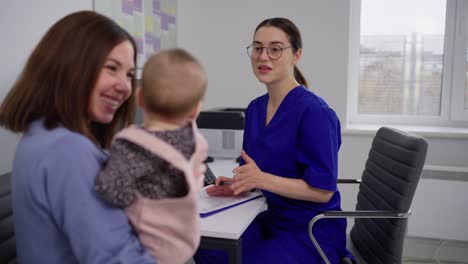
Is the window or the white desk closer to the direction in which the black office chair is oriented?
the white desk

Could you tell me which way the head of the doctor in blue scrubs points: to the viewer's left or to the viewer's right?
to the viewer's left

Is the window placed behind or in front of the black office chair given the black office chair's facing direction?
behind

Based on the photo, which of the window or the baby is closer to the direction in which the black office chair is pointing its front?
the baby

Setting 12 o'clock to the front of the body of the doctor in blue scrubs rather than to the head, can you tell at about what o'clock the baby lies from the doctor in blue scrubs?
The baby is roughly at 11 o'clock from the doctor in blue scrubs.

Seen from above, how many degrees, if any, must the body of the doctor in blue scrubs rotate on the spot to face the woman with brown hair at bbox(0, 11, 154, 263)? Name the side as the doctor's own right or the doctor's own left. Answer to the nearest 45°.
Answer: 0° — they already face them

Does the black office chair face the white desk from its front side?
yes

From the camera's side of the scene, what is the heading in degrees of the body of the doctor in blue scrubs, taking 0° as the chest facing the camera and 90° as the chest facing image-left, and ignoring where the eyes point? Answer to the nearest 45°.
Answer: approximately 45°

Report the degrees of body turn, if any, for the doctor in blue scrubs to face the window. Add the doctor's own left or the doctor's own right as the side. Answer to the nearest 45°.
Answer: approximately 180°
